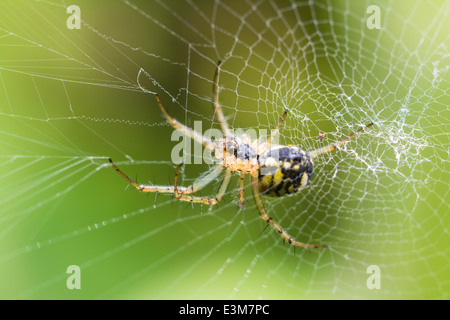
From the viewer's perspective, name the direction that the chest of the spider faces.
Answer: to the viewer's left
